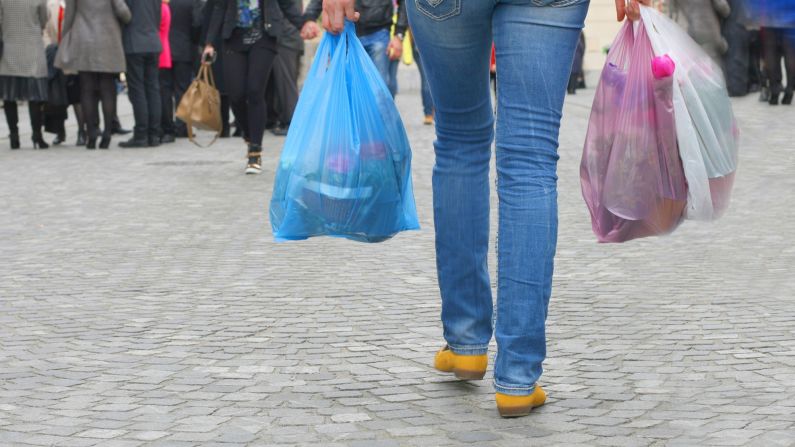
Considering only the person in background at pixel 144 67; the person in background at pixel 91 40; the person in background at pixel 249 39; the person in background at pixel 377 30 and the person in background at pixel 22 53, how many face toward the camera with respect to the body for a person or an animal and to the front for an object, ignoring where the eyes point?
2

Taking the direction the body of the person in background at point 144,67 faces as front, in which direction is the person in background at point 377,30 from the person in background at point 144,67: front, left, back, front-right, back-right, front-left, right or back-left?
back-left

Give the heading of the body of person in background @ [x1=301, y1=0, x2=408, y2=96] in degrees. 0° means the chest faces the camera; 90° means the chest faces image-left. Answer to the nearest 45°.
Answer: approximately 0°

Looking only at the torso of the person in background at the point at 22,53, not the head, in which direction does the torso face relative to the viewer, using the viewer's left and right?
facing away from the viewer

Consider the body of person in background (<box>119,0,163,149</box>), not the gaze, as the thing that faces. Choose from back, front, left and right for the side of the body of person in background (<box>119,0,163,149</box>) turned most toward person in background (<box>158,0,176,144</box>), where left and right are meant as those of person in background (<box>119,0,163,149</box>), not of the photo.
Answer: right

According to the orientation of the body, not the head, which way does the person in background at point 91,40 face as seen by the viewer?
away from the camera
